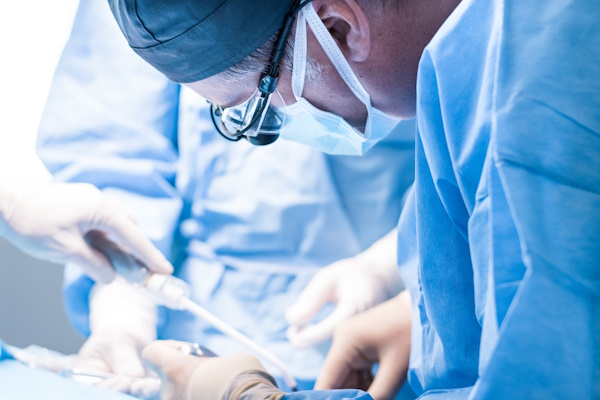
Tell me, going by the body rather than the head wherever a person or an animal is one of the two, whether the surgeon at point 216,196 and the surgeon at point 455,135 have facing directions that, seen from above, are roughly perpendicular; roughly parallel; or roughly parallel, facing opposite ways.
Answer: roughly perpendicular

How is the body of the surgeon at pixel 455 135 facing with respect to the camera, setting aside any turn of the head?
to the viewer's left

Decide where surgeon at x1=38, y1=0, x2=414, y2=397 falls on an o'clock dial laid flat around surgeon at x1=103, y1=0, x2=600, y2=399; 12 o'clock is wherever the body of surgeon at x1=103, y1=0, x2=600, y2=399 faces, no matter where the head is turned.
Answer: surgeon at x1=38, y1=0, x2=414, y2=397 is roughly at 2 o'clock from surgeon at x1=103, y1=0, x2=600, y2=399.

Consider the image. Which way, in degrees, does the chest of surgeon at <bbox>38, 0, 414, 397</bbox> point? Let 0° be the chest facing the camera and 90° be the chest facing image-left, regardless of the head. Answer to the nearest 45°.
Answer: approximately 0°

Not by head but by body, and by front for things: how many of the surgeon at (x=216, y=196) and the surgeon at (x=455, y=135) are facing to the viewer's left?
1
